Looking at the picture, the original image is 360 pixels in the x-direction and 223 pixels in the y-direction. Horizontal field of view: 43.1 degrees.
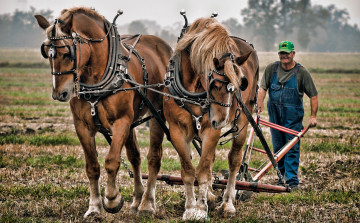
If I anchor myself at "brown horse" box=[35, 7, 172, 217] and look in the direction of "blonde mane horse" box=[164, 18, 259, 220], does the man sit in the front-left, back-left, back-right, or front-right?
front-left

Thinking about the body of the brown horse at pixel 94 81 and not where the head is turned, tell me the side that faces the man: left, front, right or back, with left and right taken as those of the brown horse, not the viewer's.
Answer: back

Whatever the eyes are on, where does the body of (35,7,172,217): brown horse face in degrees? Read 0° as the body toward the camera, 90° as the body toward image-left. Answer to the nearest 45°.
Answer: approximately 45°

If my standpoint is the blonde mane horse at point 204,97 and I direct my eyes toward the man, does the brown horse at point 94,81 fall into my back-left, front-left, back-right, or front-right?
back-left

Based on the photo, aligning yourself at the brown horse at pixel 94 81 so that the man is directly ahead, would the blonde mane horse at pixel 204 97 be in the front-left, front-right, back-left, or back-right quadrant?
front-right

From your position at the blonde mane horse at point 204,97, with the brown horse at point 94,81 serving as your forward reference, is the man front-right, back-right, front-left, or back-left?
back-right

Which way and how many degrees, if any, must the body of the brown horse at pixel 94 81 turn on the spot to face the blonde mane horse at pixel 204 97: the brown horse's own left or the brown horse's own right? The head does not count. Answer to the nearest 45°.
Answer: approximately 135° to the brown horse's own left
